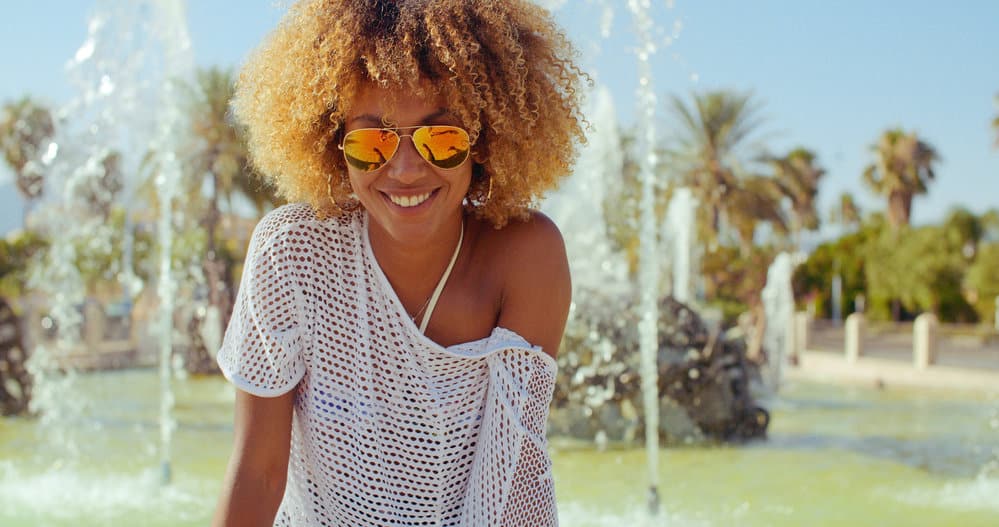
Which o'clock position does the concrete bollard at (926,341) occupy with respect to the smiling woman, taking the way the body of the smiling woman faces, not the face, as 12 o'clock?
The concrete bollard is roughly at 7 o'clock from the smiling woman.

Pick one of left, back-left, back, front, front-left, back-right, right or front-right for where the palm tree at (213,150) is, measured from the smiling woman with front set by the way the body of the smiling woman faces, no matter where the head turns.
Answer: back

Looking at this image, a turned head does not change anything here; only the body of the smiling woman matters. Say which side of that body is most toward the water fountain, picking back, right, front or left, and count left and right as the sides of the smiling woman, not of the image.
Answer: back

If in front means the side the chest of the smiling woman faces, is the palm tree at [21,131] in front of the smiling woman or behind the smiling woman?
behind

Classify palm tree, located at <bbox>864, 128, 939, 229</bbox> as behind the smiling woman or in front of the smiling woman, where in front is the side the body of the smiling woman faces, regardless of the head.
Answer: behind

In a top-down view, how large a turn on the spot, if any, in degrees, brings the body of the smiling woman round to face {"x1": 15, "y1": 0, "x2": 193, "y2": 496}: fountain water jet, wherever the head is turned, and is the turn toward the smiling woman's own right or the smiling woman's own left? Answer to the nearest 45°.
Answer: approximately 180°

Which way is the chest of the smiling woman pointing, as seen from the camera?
toward the camera

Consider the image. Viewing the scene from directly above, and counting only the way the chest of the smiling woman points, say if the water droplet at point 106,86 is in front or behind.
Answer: behind

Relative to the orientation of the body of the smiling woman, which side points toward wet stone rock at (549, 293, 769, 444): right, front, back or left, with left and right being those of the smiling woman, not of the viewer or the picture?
back
